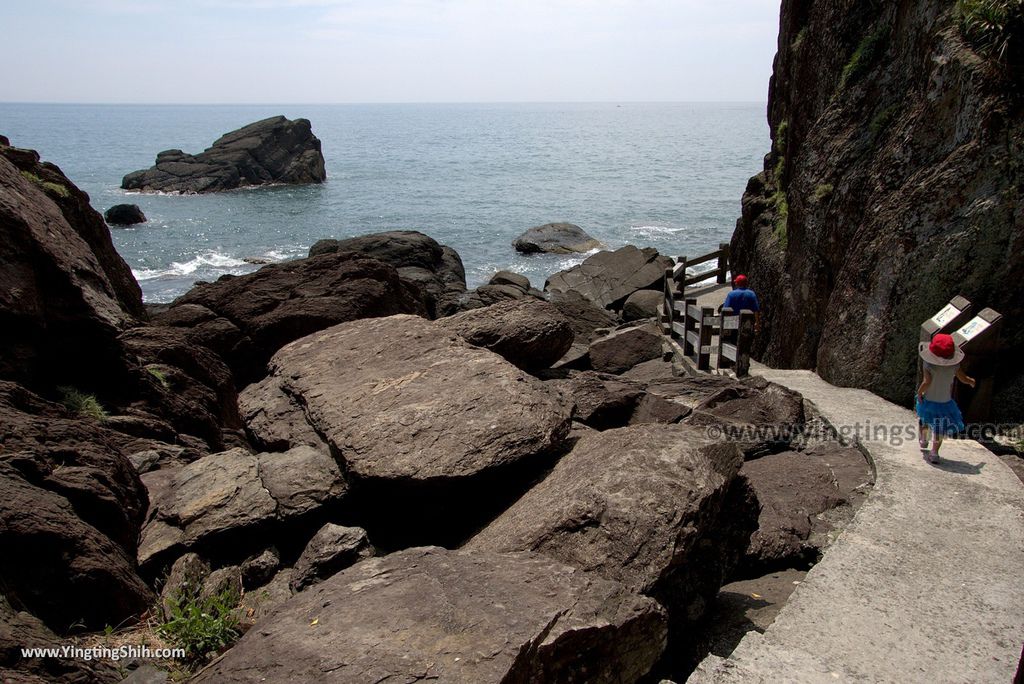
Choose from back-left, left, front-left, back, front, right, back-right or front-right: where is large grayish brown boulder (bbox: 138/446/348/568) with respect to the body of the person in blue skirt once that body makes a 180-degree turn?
front-right

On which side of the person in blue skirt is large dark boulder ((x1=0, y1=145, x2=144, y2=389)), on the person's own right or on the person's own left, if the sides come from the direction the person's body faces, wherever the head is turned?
on the person's own left

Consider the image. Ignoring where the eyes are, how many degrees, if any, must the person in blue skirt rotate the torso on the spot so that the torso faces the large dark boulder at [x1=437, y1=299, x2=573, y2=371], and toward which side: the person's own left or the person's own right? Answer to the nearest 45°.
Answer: approximately 90° to the person's own left

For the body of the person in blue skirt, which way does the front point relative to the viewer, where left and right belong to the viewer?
facing away from the viewer

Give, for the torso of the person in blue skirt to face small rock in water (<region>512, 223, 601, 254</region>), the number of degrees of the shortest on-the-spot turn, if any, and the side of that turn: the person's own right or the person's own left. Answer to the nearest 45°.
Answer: approximately 45° to the person's own left

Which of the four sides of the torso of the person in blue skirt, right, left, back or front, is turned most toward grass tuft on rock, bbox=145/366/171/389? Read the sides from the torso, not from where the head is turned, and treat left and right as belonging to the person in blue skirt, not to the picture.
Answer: left

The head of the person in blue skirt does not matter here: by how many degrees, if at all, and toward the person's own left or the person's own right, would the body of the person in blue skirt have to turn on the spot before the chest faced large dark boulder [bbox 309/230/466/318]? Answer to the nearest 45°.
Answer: approximately 45° to the person's own left

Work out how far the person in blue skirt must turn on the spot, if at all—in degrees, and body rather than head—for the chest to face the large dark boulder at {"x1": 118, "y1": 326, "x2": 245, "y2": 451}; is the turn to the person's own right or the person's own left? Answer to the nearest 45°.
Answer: approximately 90° to the person's own left

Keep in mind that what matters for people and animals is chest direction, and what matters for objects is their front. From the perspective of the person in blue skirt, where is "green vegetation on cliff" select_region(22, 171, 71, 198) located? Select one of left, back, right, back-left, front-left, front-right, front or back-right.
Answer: left

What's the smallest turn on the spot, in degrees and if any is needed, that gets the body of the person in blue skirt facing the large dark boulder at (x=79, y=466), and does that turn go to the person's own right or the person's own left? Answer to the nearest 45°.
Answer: approximately 135° to the person's own left

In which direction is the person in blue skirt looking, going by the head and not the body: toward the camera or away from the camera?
away from the camera

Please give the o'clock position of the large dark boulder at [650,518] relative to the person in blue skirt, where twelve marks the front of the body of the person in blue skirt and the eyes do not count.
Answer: The large dark boulder is roughly at 7 o'clock from the person in blue skirt.

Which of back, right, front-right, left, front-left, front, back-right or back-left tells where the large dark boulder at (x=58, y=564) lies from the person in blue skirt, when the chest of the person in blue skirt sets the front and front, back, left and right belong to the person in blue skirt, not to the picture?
back-left
